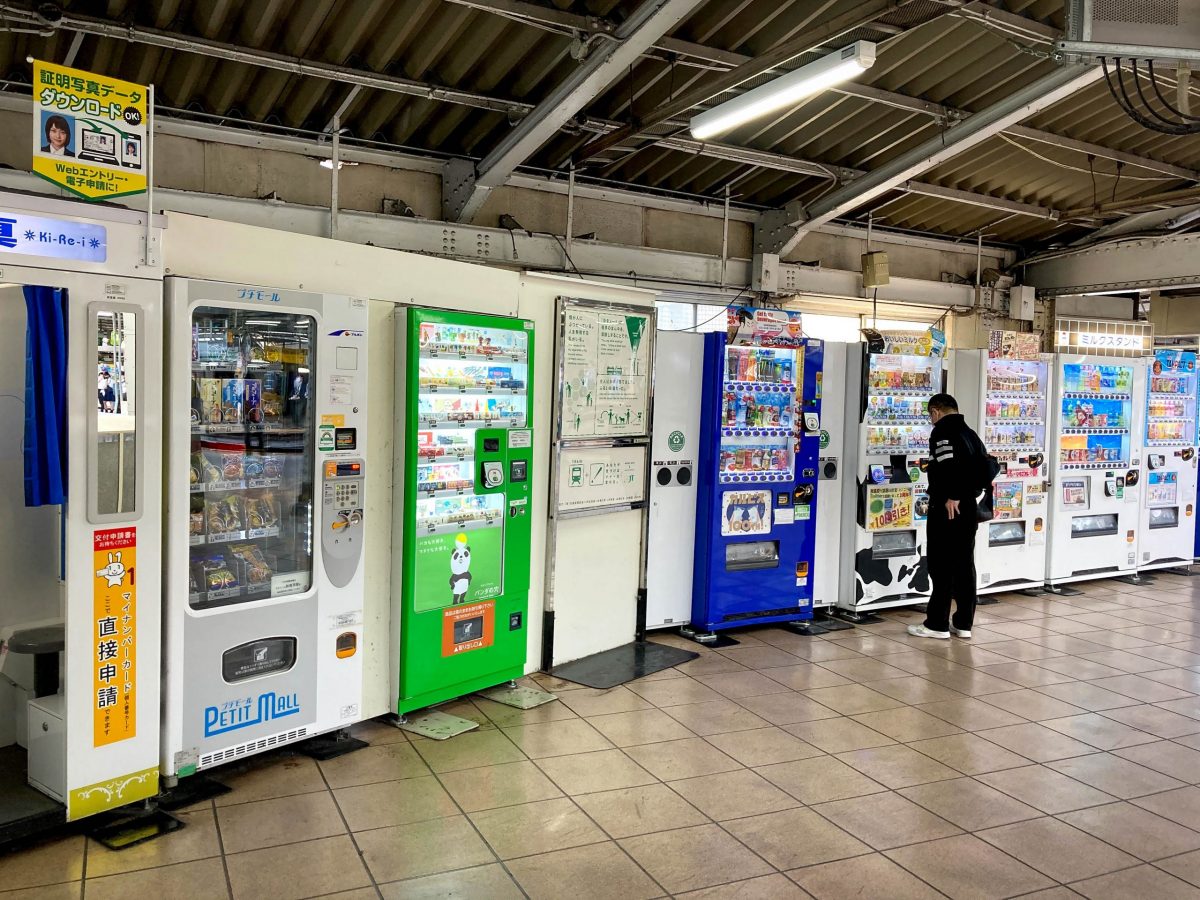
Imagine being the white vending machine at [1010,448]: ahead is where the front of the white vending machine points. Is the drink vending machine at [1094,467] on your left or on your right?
on your left

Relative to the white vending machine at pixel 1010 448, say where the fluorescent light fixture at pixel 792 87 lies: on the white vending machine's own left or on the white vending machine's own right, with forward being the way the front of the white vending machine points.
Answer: on the white vending machine's own right

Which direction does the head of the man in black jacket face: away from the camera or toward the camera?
away from the camera

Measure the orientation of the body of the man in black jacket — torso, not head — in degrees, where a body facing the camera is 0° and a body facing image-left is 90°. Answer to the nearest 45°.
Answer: approximately 90°

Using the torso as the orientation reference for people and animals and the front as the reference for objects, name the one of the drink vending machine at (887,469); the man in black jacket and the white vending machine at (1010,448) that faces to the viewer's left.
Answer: the man in black jacket

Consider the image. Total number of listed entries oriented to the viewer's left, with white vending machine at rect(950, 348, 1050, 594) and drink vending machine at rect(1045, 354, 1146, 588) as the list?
0

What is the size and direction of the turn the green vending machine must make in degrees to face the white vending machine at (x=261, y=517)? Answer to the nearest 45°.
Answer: approximately 90° to its right

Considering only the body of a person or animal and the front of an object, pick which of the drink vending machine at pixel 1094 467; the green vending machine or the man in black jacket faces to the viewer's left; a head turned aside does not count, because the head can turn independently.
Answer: the man in black jacket

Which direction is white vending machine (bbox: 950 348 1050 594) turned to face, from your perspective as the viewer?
facing the viewer and to the right of the viewer

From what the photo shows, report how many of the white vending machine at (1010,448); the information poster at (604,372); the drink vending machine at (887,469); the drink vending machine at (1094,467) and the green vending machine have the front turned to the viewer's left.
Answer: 0

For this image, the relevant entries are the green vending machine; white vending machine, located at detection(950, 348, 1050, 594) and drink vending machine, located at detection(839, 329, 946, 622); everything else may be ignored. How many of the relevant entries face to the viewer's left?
0

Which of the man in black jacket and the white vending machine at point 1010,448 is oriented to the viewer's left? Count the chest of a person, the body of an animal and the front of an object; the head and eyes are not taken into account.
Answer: the man in black jacket

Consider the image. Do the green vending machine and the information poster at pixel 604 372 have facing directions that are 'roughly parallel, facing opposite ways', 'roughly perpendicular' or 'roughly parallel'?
roughly parallel

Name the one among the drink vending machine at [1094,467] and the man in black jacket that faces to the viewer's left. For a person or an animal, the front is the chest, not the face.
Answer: the man in black jacket

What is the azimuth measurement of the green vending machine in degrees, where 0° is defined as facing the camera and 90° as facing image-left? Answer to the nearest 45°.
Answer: approximately 315°

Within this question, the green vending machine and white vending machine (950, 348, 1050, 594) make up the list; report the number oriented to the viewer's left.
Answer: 0
